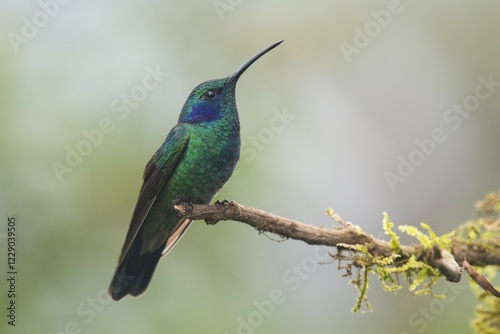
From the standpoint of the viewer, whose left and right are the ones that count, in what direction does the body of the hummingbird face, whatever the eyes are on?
facing to the right of the viewer
